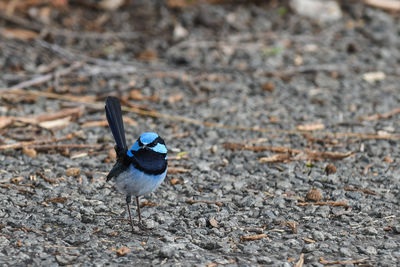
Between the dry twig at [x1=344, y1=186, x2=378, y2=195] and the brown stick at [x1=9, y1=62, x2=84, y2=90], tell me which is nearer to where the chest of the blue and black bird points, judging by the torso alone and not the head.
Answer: the dry twig

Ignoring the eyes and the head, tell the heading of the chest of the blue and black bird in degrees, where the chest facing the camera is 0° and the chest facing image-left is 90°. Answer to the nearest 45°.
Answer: approximately 315°

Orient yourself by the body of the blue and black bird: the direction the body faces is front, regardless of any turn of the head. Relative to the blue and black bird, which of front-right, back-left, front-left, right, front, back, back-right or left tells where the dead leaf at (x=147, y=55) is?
back-left

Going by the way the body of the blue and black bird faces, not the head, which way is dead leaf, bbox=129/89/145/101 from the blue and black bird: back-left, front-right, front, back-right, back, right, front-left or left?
back-left

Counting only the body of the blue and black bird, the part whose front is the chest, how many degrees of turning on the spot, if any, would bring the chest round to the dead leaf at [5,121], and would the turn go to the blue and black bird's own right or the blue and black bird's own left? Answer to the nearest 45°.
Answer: approximately 180°

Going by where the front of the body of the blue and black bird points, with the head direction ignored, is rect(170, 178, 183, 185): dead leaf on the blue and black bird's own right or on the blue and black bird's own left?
on the blue and black bird's own left

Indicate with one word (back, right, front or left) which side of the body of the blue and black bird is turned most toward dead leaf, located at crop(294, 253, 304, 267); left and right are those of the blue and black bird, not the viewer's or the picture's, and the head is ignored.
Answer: front

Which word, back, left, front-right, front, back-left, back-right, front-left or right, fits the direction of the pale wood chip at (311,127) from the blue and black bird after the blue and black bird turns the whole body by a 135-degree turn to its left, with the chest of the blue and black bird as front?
front-right

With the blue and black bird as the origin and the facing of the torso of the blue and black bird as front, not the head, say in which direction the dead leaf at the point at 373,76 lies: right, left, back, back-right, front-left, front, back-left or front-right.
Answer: left

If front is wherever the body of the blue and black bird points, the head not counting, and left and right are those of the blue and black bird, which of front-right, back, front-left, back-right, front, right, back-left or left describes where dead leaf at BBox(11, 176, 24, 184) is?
back

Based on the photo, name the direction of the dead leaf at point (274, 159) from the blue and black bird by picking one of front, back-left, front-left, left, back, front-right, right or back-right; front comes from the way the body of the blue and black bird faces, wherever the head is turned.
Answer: left

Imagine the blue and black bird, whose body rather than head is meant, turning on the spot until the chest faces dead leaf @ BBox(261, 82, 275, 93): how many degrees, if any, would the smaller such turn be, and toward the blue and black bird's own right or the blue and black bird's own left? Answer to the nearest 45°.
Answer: approximately 90° to the blue and black bird's own left
